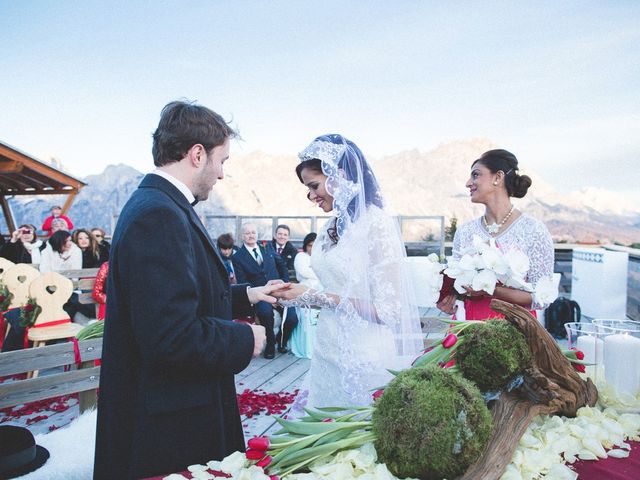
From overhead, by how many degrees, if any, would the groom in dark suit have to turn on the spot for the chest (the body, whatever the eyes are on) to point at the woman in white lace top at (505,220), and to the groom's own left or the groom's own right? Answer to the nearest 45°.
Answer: approximately 45° to the groom's own left

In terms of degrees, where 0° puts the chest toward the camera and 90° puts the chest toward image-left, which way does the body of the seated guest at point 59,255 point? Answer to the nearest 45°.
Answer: approximately 315°

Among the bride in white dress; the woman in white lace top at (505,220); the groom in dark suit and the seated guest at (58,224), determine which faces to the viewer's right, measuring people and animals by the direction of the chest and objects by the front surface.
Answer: the groom in dark suit

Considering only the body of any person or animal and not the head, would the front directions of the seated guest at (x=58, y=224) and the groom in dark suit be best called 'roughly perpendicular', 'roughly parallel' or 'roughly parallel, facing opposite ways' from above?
roughly perpendicular

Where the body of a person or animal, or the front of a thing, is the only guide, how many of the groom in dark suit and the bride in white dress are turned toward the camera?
0

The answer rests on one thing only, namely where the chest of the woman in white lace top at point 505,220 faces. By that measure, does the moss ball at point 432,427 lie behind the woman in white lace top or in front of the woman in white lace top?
in front

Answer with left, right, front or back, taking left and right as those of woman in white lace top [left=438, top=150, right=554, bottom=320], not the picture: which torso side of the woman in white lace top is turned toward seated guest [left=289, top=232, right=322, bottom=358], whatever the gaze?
right

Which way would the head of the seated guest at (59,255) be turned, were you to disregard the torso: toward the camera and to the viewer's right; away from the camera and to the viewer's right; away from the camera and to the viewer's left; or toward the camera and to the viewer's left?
toward the camera and to the viewer's right

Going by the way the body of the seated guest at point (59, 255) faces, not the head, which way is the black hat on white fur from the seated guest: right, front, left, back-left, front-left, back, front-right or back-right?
front-right

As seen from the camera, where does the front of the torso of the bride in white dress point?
to the viewer's left

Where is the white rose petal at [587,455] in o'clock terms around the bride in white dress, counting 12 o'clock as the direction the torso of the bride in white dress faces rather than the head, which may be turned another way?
The white rose petal is roughly at 8 o'clock from the bride in white dress.

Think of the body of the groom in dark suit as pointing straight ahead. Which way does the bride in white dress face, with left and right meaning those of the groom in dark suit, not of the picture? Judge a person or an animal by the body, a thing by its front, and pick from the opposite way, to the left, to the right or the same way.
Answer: the opposite way

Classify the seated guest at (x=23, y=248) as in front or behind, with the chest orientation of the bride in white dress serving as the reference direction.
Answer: in front

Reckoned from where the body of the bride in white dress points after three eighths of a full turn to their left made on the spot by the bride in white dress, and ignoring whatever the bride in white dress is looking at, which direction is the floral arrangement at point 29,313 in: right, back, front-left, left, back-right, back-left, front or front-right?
back

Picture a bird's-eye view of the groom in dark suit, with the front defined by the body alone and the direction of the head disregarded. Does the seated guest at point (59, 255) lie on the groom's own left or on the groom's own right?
on the groom's own left

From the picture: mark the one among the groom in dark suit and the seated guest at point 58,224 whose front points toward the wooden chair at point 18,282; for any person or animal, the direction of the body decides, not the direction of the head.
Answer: the seated guest
